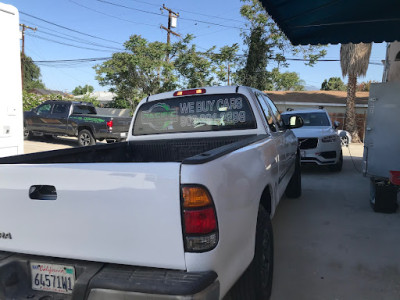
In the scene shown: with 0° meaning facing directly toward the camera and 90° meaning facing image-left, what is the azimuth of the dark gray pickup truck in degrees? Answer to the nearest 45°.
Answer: approximately 135°

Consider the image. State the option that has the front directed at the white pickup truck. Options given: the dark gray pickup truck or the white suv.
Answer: the white suv

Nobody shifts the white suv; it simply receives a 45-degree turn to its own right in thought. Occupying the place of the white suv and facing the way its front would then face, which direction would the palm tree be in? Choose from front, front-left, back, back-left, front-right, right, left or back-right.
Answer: back-right

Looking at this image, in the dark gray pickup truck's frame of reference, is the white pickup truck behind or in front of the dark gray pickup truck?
behind

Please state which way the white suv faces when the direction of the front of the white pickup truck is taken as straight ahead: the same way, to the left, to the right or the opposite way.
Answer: the opposite way

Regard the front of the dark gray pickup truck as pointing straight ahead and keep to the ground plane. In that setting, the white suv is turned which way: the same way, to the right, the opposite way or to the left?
to the left

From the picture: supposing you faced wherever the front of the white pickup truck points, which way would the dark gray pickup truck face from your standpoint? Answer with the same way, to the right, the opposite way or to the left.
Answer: to the left

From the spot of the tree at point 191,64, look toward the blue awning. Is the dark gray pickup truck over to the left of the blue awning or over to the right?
right

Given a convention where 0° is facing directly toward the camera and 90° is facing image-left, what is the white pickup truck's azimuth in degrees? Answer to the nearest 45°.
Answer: approximately 225°

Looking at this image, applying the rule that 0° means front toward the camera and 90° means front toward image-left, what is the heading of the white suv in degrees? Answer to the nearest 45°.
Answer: approximately 0°

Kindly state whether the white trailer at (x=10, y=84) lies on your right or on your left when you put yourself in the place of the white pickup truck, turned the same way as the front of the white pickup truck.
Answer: on your left
